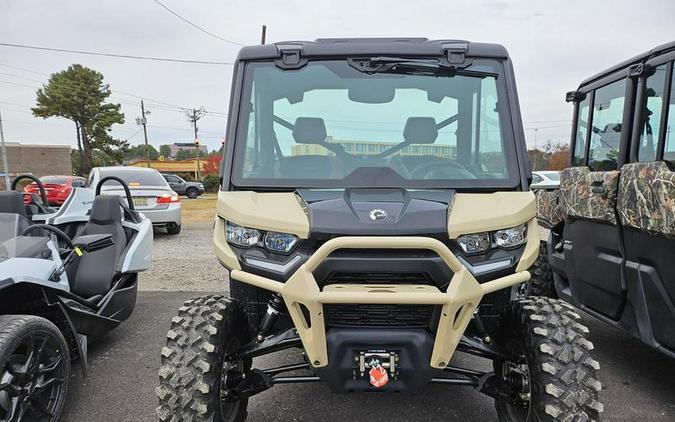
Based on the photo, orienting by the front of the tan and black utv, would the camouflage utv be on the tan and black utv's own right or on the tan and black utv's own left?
on the tan and black utv's own left

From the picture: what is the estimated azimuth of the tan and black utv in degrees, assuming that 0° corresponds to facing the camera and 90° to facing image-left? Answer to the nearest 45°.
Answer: approximately 0°

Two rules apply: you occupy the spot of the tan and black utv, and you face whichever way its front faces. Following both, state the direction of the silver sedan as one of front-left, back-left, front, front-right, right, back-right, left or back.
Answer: back-right

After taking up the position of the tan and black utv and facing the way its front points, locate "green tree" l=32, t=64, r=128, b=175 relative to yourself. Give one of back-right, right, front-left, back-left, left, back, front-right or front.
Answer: back-right
